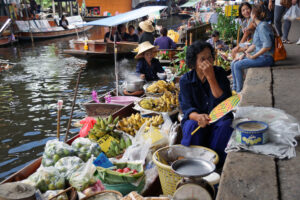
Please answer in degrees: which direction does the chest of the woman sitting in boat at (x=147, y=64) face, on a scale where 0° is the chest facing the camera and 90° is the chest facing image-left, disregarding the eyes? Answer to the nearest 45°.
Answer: approximately 0°

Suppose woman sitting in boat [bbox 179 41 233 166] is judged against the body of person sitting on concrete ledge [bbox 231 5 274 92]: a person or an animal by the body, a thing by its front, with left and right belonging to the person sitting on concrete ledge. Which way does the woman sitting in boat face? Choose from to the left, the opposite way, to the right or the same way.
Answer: to the left

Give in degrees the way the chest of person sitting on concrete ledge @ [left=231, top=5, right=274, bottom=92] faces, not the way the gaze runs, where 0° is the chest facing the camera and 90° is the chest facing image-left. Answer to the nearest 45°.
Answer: approximately 90°

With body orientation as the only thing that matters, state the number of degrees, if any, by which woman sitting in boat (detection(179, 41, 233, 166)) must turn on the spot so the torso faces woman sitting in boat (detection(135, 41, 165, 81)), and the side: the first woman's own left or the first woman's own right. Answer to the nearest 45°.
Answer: approximately 180°

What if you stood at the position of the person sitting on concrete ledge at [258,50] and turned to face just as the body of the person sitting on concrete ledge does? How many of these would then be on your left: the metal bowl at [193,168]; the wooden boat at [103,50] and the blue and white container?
2

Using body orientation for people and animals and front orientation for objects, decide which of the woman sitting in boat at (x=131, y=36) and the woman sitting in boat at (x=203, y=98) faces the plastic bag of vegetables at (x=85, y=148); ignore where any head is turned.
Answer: the woman sitting in boat at (x=131, y=36)

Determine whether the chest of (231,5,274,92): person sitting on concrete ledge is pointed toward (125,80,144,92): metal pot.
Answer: yes

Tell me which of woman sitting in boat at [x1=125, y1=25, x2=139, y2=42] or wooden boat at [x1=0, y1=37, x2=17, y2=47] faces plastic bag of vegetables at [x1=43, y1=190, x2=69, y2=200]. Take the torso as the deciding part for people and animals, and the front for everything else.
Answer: the woman sitting in boat

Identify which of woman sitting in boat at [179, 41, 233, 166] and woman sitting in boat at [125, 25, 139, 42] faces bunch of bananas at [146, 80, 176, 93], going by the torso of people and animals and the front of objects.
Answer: woman sitting in boat at [125, 25, 139, 42]
